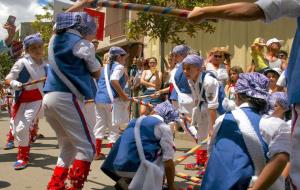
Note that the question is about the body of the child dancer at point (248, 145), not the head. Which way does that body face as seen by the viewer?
away from the camera

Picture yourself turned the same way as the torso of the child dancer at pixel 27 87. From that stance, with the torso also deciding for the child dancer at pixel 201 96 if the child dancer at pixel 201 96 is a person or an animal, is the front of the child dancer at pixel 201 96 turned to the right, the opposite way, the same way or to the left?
to the right

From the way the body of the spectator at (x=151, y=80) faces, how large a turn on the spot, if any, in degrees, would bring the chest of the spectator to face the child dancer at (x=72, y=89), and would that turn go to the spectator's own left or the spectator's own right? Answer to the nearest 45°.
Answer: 0° — they already face them

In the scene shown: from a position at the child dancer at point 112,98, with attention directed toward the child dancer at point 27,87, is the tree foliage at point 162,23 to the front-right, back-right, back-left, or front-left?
back-right

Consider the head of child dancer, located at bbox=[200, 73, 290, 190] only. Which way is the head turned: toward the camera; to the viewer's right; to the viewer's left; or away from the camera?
away from the camera

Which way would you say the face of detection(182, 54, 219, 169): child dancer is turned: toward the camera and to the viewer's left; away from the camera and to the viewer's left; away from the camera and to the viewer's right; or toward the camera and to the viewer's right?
toward the camera and to the viewer's left

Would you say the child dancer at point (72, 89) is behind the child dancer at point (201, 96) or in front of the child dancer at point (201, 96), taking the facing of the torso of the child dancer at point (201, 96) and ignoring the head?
in front

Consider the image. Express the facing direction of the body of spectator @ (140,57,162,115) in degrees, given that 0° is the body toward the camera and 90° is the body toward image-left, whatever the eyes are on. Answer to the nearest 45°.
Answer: approximately 0°

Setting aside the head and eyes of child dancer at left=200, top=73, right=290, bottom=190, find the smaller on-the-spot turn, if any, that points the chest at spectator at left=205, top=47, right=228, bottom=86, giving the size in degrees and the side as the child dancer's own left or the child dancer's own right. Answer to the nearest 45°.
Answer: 0° — they already face them

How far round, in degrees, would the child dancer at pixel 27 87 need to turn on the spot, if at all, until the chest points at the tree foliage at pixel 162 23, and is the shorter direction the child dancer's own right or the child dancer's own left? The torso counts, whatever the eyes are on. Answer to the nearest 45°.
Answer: approximately 90° to the child dancer's own left

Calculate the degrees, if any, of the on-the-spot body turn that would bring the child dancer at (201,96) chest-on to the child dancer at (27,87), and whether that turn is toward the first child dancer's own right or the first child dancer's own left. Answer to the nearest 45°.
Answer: approximately 45° to the first child dancer's own right

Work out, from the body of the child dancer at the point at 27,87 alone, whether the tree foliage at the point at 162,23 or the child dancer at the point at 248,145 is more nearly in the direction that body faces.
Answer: the child dancer
